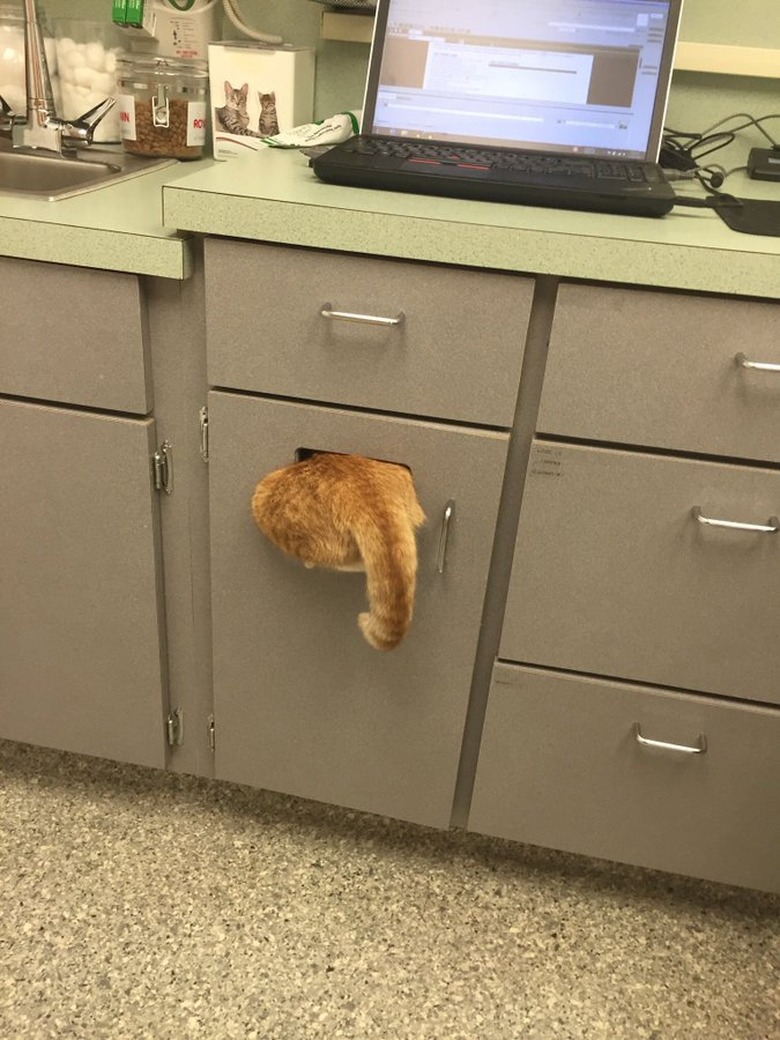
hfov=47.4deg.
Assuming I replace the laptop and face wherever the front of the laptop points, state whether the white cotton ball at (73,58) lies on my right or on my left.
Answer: on my right

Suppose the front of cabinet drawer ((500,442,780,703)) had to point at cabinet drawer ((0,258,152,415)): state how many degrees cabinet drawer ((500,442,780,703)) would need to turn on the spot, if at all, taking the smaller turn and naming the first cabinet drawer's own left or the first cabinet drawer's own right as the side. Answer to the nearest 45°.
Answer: approximately 90° to the first cabinet drawer's own right

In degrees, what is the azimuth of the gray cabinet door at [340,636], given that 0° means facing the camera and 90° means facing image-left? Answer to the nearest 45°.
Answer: approximately 0°

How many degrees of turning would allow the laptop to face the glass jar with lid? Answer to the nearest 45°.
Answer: approximately 90° to its right

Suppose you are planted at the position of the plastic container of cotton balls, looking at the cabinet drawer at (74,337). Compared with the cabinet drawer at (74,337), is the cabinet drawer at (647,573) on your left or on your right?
left

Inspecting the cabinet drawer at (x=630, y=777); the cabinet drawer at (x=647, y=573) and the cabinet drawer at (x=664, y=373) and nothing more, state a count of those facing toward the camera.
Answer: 3

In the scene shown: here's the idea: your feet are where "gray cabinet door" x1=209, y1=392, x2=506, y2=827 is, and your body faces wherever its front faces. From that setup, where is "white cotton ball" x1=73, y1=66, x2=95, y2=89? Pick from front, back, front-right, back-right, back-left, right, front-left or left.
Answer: back-right
